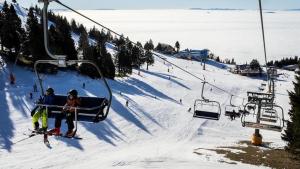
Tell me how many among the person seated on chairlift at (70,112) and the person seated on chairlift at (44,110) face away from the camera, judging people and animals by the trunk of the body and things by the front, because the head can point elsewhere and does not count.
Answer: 0

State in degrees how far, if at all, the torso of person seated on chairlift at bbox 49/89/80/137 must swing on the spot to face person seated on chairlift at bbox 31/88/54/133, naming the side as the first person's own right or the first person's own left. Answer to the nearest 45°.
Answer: approximately 90° to the first person's own right

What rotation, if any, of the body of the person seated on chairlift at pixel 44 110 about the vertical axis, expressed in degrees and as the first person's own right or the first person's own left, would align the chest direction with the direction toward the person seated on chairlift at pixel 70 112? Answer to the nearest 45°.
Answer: approximately 90° to the first person's own left

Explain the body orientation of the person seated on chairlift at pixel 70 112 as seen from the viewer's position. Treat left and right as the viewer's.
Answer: facing the viewer and to the left of the viewer

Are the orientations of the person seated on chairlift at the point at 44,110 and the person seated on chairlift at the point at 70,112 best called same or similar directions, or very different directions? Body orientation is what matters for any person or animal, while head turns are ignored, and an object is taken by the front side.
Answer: same or similar directions

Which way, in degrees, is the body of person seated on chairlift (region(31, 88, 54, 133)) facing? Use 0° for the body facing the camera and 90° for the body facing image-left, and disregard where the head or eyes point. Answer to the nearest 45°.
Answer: approximately 45°
